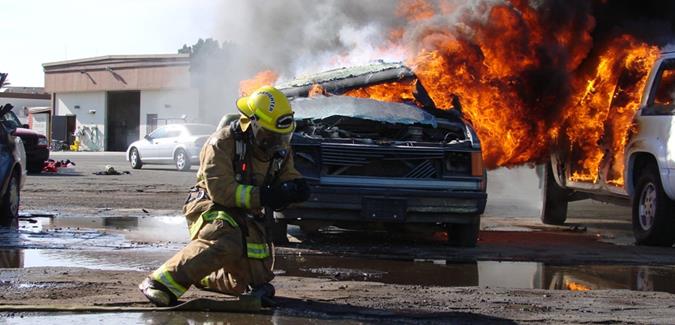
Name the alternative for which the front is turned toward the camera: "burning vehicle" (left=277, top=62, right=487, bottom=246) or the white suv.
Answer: the burning vehicle

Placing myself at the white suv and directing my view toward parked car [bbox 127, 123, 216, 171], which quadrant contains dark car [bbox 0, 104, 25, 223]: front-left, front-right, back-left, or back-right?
front-left

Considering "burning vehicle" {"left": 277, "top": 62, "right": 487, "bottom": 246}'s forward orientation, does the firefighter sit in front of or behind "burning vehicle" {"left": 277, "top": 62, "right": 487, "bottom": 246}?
in front

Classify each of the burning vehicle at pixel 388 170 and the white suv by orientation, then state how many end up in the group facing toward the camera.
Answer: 1

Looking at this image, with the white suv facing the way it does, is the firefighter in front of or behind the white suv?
behind

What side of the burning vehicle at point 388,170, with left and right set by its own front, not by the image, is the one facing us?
front

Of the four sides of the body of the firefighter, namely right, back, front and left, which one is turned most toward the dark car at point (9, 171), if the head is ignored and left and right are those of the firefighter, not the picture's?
back

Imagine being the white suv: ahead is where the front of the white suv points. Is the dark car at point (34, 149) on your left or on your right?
on your left
